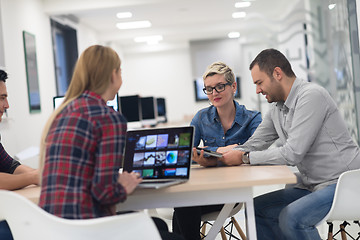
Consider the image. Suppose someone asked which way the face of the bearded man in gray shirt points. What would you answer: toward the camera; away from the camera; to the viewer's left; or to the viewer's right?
to the viewer's left

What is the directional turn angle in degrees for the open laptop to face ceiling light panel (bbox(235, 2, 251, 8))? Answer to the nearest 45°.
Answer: approximately 135° to its right

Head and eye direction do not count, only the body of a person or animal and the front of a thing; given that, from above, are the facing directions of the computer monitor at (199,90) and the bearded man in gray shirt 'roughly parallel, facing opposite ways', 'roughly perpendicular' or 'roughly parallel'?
roughly perpendicular

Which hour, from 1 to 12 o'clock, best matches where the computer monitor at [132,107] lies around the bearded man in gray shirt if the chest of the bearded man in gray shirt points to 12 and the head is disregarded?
The computer monitor is roughly at 2 o'clock from the bearded man in gray shirt.

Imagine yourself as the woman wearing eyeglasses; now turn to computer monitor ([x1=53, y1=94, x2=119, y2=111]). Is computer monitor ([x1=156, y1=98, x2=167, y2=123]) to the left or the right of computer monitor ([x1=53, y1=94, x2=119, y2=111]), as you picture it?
right

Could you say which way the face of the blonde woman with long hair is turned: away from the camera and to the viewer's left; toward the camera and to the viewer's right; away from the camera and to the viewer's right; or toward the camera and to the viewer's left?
away from the camera and to the viewer's right

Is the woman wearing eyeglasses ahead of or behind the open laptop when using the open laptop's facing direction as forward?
behind

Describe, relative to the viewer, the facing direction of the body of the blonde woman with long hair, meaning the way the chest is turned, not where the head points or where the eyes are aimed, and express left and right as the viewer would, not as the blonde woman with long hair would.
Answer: facing away from the viewer and to the right of the viewer

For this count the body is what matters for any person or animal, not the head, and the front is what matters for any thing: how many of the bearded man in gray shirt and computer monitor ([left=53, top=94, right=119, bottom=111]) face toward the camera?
1
